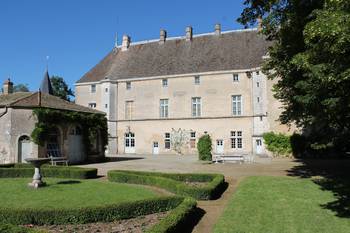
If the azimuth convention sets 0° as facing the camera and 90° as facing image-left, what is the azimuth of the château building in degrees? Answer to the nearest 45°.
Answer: approximately 0°

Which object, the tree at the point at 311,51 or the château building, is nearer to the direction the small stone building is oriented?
the tree

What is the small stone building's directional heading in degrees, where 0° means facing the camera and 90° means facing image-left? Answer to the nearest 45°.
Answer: approximately 315°

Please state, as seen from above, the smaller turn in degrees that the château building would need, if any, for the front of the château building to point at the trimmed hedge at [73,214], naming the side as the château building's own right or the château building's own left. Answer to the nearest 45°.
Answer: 0° — it already faces it

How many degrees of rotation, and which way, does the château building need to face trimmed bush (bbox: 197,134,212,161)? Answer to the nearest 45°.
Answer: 0° — it already faces it

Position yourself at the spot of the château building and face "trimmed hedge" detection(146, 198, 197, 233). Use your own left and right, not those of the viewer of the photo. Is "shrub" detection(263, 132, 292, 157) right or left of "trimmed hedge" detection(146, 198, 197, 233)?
left
